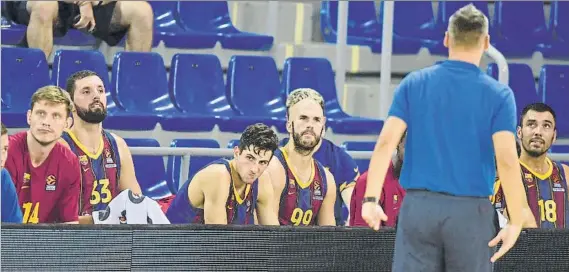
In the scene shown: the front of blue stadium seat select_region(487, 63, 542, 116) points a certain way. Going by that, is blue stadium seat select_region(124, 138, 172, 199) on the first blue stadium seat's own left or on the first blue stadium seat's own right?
on the first blue stadium seat's own right

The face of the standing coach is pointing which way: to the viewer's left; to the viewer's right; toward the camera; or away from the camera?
away from the camera

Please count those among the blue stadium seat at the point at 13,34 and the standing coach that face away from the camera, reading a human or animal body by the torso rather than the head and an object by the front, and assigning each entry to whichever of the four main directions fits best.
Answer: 1

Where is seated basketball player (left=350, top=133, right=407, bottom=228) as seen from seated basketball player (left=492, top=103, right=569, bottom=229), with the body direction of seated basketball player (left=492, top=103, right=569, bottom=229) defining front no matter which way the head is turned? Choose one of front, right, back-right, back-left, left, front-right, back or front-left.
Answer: front-right

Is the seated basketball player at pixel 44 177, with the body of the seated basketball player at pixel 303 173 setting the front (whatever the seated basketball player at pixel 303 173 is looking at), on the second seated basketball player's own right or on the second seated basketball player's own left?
on the second seated basketball player's own right

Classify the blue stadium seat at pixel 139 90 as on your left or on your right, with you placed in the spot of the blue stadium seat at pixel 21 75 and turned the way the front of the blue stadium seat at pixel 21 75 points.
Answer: on your left

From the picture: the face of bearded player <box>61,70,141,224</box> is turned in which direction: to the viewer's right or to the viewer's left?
to the viewer's right

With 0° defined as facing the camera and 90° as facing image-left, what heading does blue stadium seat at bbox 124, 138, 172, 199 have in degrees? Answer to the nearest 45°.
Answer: approximately 315°

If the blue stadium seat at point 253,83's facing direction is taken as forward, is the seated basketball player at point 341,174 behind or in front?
in front
